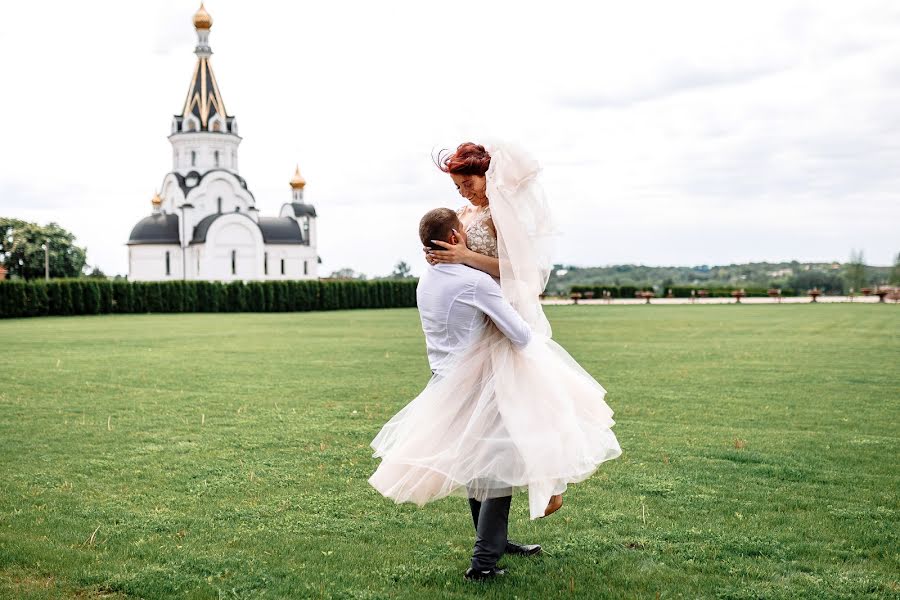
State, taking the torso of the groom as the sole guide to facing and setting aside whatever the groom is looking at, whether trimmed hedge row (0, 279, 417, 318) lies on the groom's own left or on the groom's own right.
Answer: on the groom's own left

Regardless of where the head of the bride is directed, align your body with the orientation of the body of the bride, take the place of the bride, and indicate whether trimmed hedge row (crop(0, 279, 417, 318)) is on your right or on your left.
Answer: on your right

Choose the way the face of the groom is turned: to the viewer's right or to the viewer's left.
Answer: to the viewer's right

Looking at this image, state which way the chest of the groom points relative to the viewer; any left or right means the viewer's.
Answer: facing away from the viewer and to the right of the viewer

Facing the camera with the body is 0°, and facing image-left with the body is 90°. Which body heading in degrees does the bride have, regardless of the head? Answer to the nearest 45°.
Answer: approximately 45°
